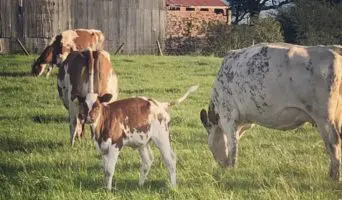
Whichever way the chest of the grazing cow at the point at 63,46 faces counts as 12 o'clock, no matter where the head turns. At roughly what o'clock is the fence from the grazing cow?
The fence is roughly at 3 o'clock from the grazing cow.

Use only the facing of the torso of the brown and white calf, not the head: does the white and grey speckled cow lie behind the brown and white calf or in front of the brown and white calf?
behind

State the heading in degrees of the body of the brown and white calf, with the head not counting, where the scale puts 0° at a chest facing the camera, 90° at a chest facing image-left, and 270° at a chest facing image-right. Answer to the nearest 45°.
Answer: approximately 45°

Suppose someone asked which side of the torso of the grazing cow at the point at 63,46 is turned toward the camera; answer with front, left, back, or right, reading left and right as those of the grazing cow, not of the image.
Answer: left

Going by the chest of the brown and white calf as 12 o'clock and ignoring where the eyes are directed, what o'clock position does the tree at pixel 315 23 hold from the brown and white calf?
The tree is roughly at 5 o'clock from the brown and white calf.

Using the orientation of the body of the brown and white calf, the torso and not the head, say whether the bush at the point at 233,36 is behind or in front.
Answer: behind

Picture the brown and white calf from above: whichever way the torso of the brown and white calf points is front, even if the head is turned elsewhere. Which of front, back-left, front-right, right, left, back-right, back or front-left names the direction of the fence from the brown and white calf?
back-right
